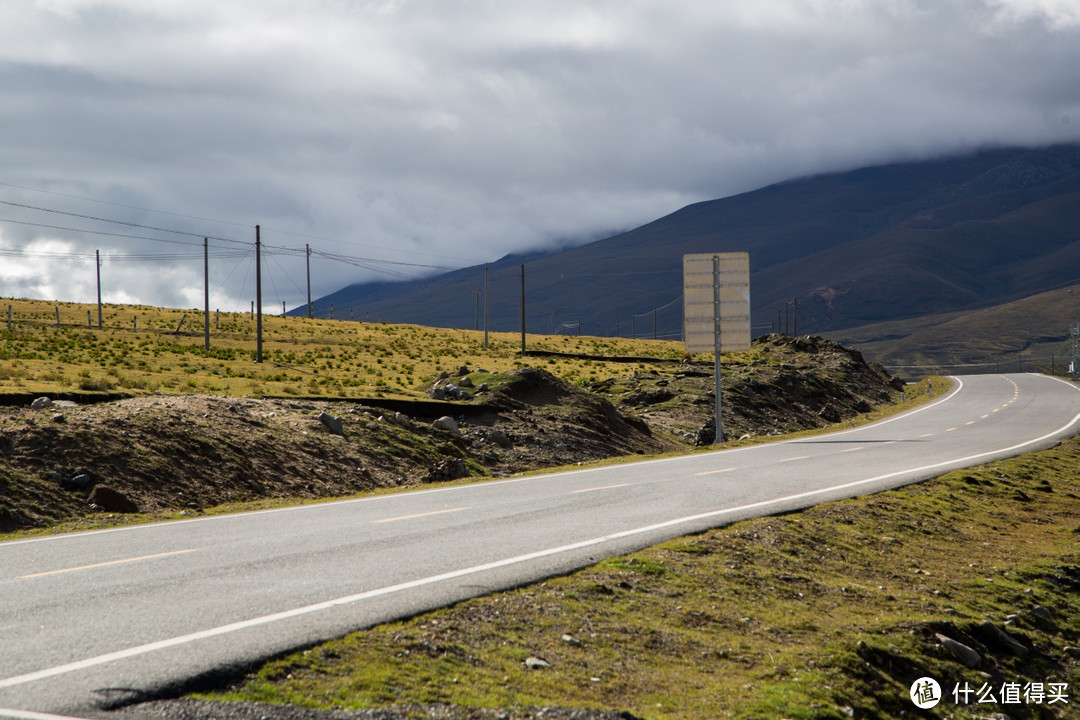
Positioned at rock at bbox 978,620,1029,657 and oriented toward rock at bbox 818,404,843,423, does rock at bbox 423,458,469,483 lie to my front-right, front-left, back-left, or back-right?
front-left

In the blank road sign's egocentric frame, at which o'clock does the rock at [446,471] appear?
The rock is roughly at 7 o'clock from the blank road sign.

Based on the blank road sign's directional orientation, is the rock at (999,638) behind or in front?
behind

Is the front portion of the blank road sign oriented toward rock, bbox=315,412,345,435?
no

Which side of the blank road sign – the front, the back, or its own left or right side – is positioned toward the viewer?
back

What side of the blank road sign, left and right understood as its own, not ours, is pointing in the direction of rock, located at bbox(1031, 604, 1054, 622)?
back

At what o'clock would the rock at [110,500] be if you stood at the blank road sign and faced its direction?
The rock is roughly at 7 o'clock from the blank road sign.
